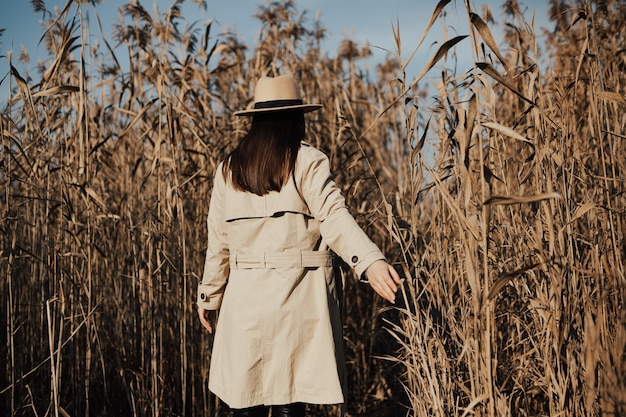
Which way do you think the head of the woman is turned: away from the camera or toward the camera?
away from the camera

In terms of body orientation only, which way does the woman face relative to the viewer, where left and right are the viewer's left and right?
facing away from the viewer
